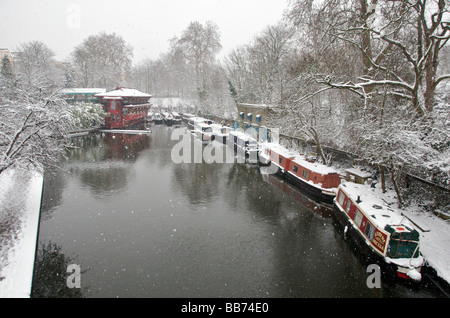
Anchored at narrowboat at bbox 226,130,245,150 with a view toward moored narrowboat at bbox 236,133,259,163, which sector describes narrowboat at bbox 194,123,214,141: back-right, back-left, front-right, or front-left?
back-right

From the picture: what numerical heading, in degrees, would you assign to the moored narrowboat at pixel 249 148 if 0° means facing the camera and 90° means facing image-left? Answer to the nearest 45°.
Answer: approximately 315°

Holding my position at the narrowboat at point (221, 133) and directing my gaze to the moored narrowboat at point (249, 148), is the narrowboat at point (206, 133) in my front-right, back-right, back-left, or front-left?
back-right

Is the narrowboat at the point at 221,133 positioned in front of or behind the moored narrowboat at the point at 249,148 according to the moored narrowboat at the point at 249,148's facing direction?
behind

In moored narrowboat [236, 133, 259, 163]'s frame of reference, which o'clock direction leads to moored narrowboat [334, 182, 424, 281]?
moored narrowboat [334, 182, 424, 281] is roughly at 1 o'clock from moored narrowboat [236, 133, 259, 163].

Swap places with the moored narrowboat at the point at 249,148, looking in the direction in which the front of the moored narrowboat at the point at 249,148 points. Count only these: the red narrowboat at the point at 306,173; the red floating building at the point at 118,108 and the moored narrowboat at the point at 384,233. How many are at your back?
1
